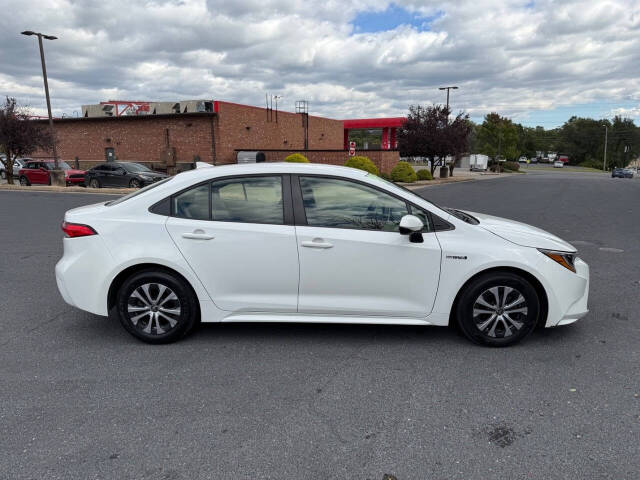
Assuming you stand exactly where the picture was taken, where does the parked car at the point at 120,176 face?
facing the viewer and to the right of the viewer

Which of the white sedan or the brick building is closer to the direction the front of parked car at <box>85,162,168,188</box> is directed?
the white sedan

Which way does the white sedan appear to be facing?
to the viewer's right

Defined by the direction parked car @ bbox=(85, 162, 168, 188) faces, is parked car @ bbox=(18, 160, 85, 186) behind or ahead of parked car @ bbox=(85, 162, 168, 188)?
behind

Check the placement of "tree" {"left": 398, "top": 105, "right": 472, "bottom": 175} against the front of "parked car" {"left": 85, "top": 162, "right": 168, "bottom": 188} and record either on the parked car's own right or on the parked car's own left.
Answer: on the parked car's own left

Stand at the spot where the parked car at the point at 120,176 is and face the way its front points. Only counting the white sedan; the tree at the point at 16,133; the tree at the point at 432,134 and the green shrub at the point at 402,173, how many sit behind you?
1

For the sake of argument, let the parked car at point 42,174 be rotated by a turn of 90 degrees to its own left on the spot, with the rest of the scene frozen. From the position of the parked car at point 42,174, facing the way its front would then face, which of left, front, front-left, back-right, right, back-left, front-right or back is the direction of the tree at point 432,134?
front-right

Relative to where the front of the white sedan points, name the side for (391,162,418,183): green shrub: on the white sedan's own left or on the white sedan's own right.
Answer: on the white sedan's own left

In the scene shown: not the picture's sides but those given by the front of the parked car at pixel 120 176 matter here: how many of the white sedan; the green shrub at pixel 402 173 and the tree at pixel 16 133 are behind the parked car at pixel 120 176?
1

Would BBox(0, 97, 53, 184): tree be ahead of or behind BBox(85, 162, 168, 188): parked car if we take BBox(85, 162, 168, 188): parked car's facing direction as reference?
behind

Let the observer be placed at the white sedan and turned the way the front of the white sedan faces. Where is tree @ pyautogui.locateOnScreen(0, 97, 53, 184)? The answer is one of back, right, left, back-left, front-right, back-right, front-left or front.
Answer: back-left

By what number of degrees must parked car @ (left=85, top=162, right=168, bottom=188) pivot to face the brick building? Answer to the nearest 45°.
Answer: approximately 90° to its left

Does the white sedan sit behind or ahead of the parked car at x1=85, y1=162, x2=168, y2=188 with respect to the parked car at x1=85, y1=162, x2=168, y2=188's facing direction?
ahead
